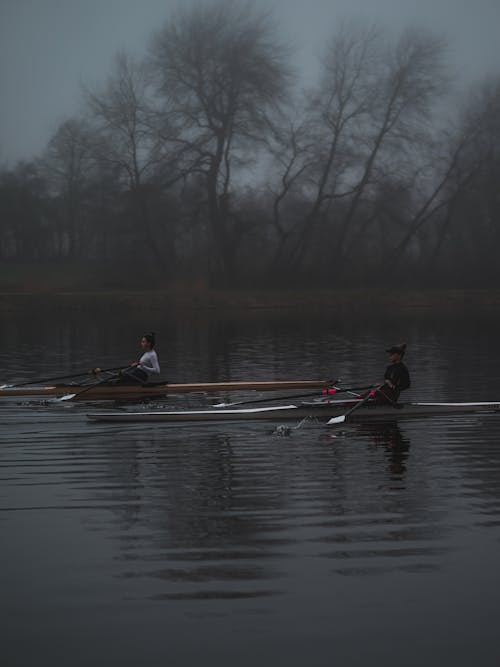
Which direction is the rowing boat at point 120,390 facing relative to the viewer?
to the viewer's right

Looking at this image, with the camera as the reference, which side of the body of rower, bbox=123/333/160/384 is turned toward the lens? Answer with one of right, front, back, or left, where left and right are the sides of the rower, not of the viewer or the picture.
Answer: left

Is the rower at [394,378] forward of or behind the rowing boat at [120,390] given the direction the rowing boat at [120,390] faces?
forward

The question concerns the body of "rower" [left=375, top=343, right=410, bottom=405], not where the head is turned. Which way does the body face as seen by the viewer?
to the viewer's left

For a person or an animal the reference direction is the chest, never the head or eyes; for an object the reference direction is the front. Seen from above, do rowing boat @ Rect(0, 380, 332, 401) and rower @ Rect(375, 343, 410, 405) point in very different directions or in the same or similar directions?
very different directions

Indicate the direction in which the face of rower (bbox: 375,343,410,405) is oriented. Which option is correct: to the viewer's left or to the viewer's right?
to the viewer's left
